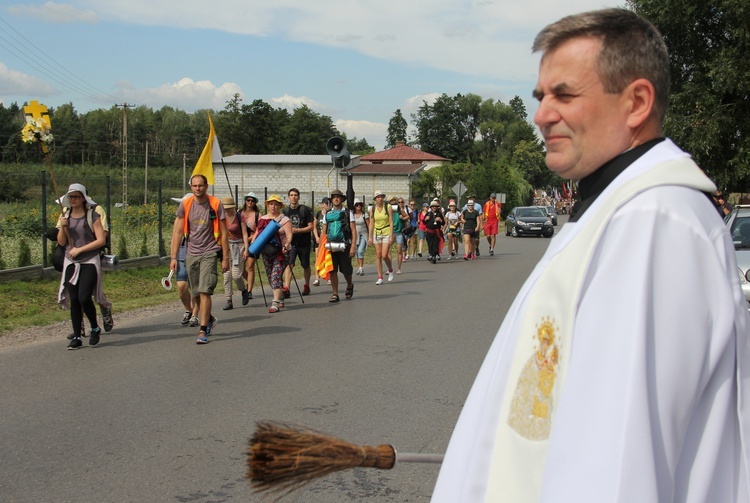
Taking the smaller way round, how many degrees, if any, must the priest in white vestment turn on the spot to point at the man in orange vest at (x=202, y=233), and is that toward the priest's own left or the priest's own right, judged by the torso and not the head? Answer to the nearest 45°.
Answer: approximately 45° to the priest's own right

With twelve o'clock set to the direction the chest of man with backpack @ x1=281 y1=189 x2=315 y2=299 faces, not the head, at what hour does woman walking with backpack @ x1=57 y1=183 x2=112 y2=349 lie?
The woman walking with backpack is roughly at 1 o'clock from the man with backpack.

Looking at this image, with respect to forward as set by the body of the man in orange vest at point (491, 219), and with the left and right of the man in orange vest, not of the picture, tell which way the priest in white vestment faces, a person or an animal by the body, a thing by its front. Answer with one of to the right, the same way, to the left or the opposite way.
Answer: to the right

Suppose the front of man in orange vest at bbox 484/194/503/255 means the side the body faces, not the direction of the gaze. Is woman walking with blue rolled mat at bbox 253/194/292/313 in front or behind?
in front

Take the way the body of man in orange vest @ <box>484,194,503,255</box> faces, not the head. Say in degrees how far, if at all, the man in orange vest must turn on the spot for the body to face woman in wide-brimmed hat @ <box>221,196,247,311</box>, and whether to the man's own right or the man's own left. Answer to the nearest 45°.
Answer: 0° — they already face them

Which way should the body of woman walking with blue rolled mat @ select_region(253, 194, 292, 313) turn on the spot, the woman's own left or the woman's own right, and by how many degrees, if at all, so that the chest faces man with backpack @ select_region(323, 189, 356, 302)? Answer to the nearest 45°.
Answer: approximately 135° to the woman's own left

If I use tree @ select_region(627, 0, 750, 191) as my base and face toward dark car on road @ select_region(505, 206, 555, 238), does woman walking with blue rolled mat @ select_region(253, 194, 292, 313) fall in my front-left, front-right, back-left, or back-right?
back-left

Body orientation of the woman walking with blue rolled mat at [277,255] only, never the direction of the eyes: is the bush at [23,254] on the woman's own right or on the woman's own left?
on the woman's own right

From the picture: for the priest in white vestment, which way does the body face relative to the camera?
to the viewer's left
